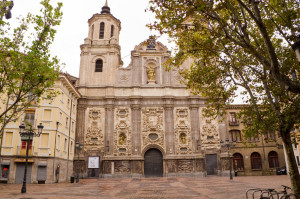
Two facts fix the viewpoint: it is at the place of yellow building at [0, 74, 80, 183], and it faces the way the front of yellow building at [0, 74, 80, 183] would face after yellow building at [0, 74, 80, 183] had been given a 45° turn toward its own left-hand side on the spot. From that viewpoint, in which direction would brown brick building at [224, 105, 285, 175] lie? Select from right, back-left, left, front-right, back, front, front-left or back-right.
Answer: front-left

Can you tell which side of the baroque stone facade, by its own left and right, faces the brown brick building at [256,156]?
left

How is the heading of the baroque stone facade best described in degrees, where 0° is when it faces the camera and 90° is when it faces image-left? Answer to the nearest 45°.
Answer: approximately 0°

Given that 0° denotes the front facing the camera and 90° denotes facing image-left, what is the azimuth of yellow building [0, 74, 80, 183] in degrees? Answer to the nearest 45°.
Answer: approximately 0°

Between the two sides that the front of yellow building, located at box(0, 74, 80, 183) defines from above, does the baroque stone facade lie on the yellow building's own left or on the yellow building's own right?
on the yellow building's own left

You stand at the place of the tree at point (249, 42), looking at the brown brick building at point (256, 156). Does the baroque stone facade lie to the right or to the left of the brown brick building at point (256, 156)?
left
